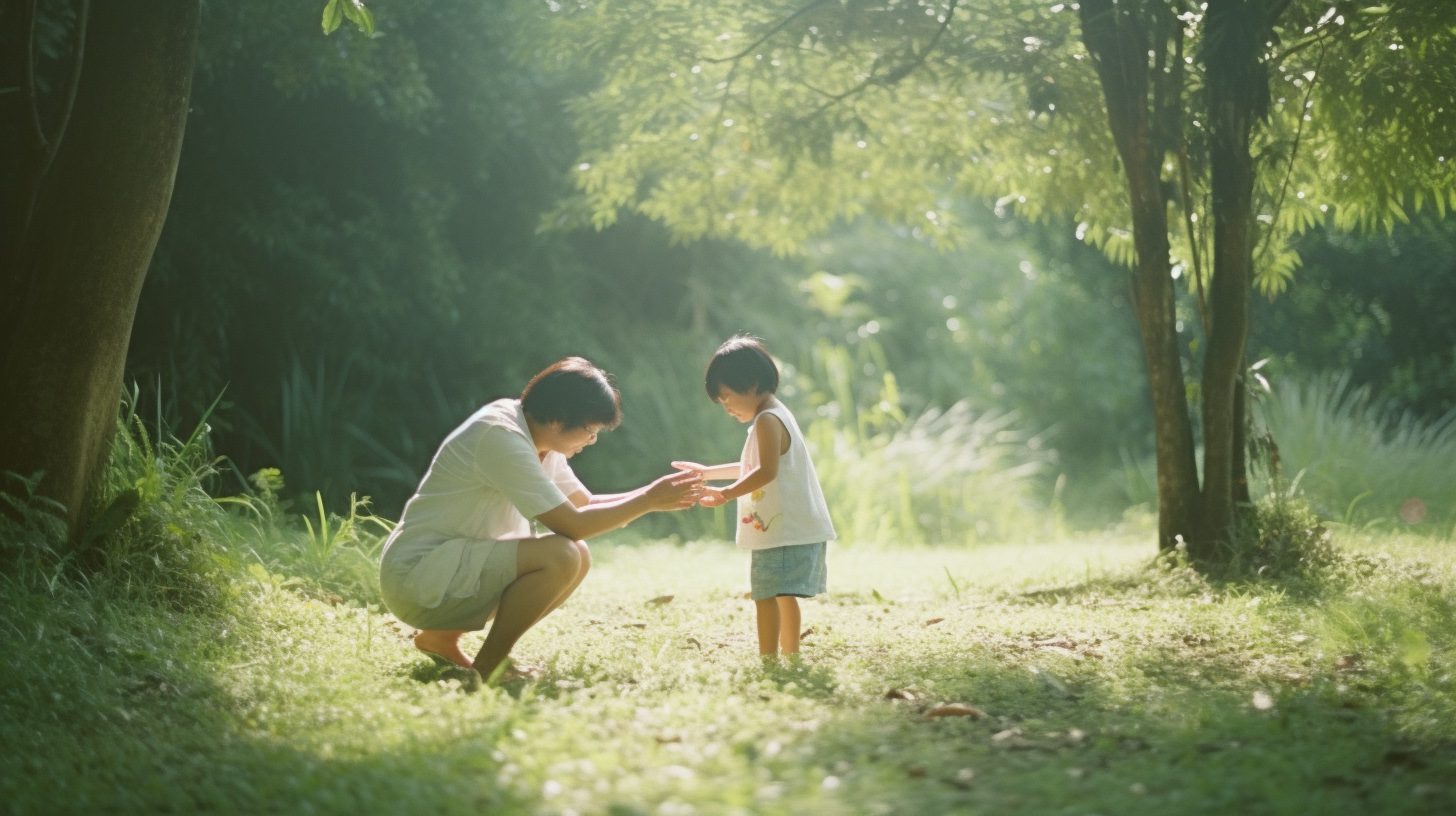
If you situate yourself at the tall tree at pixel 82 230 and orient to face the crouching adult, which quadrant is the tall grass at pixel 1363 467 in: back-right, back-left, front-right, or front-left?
front-left

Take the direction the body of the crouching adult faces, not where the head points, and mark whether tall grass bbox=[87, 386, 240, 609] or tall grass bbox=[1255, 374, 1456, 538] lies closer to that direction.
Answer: the tall grass bbox=[1255, 374, 1456, 538]

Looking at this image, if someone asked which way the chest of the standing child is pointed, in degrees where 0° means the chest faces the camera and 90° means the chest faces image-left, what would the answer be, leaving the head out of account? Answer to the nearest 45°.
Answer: approximately 90°

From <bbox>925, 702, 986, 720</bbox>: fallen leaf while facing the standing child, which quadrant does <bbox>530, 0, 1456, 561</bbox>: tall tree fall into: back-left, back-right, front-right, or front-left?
front-right

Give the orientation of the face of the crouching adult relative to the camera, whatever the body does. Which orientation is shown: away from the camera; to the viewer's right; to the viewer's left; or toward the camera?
to the viewer's right

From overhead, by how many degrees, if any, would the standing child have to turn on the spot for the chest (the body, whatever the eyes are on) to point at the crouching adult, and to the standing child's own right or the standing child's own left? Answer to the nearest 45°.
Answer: approximately 45° to the standing child's own left

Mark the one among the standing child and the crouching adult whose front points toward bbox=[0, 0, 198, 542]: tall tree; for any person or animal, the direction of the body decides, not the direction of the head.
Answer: the standing child

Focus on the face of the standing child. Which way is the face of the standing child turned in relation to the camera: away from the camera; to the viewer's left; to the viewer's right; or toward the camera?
to the viewer's left

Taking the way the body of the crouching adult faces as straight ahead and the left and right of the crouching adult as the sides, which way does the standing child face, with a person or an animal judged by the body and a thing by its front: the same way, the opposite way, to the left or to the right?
the opposite way

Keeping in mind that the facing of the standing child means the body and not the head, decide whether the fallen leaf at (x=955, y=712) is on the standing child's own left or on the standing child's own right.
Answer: on the standing child's own left

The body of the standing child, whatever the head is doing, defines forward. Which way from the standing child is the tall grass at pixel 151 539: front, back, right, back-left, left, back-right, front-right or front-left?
front

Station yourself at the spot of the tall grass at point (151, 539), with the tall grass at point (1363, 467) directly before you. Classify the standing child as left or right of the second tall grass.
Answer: right

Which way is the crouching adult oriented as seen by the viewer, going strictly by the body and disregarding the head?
to the viewer's right

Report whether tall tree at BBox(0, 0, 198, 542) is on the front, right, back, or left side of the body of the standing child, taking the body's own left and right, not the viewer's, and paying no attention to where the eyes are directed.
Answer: front

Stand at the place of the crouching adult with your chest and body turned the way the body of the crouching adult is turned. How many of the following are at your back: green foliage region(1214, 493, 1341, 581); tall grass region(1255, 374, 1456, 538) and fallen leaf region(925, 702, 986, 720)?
0

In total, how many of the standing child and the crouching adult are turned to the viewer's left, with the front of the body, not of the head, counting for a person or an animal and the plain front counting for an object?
1

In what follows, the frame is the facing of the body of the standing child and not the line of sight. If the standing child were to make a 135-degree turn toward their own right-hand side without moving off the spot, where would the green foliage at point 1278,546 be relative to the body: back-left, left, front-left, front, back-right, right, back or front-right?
front

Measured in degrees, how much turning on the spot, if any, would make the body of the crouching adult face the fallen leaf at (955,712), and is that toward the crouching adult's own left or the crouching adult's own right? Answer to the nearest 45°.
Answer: approximately 45° to the crouching adult's own right
